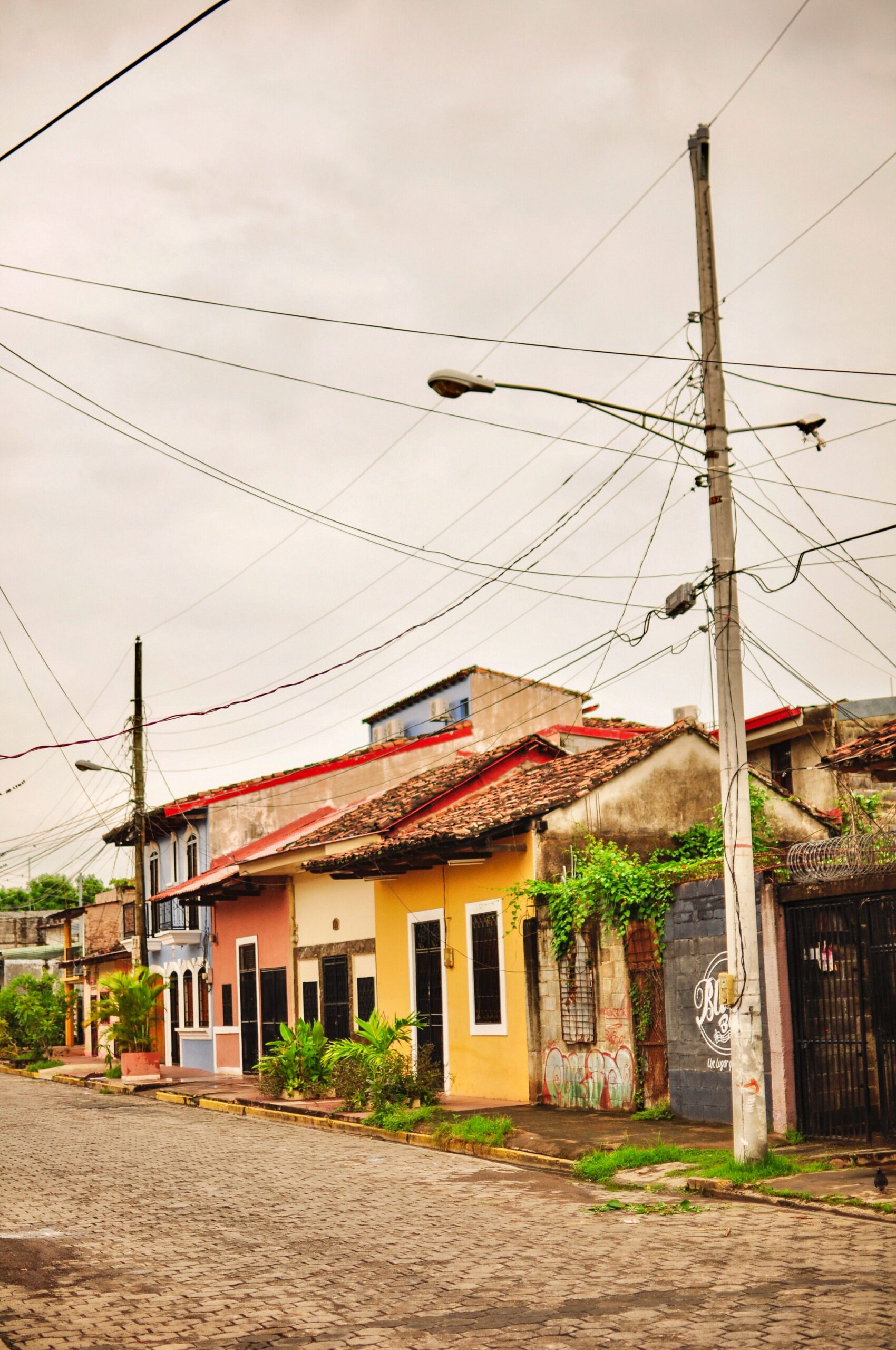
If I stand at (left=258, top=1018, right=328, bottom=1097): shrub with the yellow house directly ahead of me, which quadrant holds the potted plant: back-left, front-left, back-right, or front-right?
back-left

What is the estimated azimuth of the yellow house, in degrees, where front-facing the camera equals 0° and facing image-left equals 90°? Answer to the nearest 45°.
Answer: approximately 45°

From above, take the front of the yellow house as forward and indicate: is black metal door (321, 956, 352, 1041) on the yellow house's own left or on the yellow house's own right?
on the yellow house's own right

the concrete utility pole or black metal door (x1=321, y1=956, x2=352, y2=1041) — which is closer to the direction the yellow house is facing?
the concrete utility pole

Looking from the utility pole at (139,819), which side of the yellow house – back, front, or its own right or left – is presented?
right

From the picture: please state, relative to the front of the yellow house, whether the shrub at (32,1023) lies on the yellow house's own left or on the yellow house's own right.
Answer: on the yellow house's own right

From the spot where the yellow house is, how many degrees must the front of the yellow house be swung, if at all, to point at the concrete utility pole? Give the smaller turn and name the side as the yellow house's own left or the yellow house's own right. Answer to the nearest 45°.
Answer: approximately 45° to the yellow house's own left

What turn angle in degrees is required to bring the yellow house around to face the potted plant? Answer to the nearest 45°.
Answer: approximately 90° to its right

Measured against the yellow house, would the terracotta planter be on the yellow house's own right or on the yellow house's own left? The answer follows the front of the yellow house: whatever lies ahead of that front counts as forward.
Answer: on the yellow house's own right
